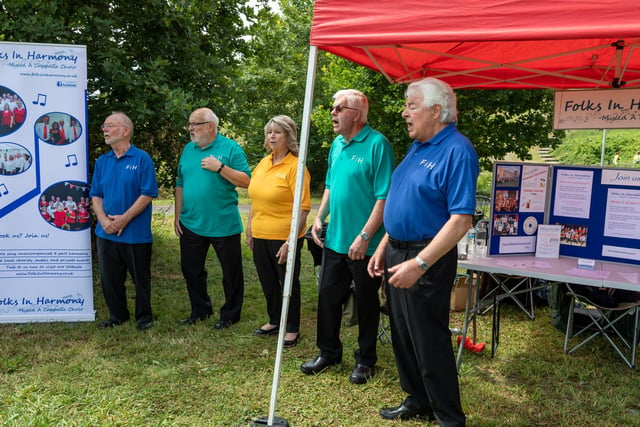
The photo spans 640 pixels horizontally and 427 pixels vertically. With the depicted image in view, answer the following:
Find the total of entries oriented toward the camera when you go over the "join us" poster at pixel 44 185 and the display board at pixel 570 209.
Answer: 2

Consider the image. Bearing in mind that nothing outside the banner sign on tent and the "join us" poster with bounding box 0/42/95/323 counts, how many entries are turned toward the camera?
2

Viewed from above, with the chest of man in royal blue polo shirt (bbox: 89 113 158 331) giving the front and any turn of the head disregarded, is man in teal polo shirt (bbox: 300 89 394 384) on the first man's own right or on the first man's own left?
on the first man's own left

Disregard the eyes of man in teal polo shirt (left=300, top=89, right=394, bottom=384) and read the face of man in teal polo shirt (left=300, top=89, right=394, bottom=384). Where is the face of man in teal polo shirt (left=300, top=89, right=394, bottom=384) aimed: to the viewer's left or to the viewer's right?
to the viewer's left

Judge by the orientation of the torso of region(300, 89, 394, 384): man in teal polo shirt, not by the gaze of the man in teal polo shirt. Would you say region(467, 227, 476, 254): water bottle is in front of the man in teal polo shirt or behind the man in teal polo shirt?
behind

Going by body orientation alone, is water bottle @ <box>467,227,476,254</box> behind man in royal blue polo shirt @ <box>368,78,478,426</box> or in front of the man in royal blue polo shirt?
behind

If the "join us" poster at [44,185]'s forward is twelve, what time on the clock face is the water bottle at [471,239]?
The water bottle is roughly at 10 o'clock from the "join us" poster.

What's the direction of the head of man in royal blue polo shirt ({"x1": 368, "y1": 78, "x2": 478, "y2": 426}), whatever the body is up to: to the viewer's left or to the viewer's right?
to the viewer's left

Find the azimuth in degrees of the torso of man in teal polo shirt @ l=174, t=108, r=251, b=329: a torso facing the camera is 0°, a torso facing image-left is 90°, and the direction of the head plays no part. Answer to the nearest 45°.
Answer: approximately 45°
